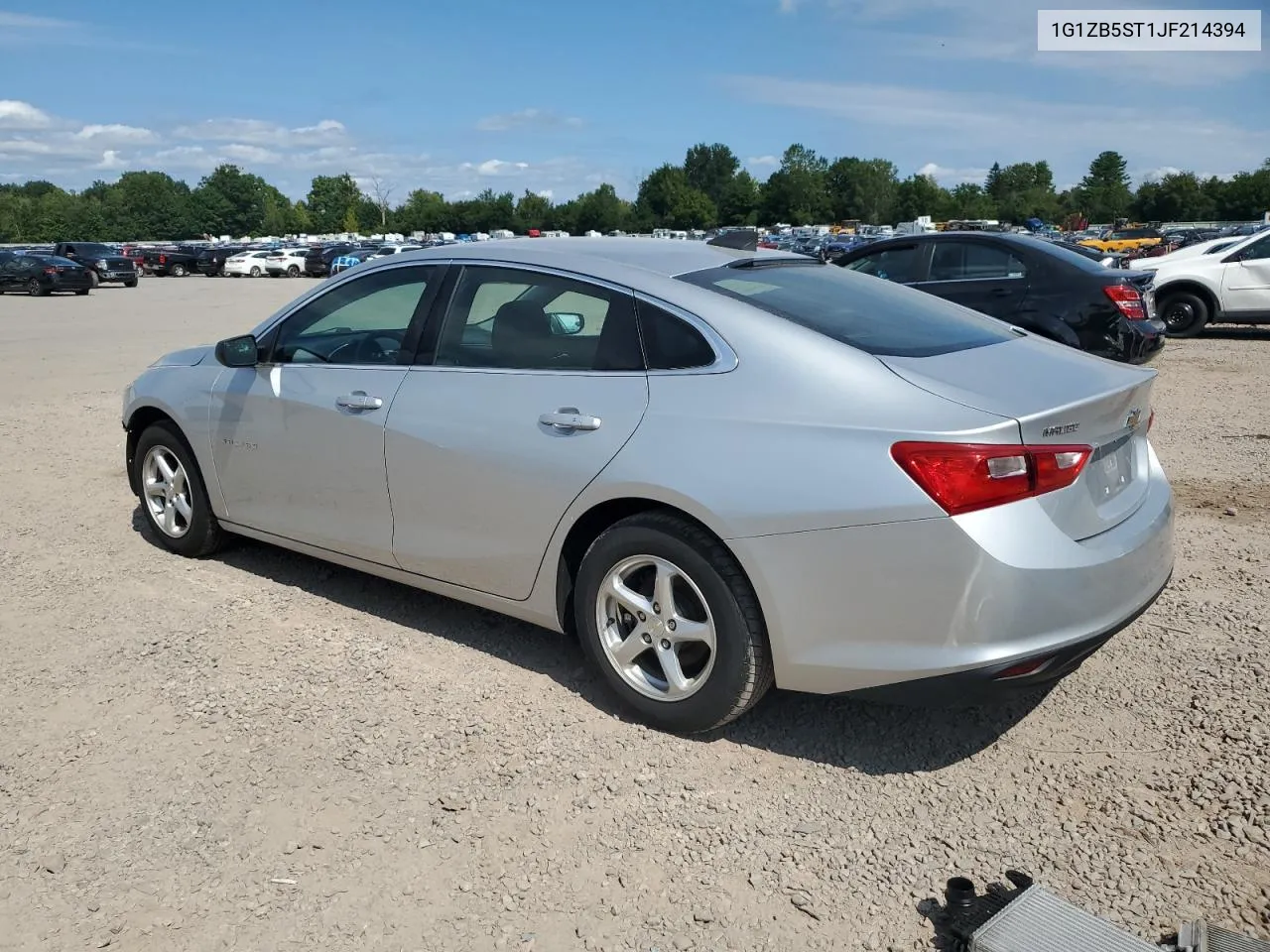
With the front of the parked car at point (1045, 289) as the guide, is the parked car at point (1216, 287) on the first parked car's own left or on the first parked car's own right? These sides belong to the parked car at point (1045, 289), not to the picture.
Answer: on the first parked car's own right

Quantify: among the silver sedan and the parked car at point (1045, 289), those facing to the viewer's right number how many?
0

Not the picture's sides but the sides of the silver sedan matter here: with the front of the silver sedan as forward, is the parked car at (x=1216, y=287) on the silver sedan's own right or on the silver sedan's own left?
on the silver sedan's own right

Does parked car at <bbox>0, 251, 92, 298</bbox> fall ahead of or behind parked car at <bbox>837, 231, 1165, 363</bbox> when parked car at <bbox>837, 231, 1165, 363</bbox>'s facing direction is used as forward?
ahead

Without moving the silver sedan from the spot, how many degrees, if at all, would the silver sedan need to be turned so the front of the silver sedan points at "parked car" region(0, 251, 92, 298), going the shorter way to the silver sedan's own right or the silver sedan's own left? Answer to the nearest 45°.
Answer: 0° — it already faces it

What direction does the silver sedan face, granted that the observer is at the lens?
facing away from the viewer and to the left of the viewer

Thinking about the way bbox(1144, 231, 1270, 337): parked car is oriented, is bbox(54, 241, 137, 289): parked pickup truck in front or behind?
in front

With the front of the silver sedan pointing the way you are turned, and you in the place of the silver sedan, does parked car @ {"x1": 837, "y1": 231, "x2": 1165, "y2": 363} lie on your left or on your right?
on your right

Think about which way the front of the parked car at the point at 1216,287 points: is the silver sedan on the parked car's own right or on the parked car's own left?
on the parked car's own left

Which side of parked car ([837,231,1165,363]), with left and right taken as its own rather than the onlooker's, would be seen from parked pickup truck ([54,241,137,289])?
front

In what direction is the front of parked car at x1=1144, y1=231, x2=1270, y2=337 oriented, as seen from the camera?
facing to the left of the viewer
